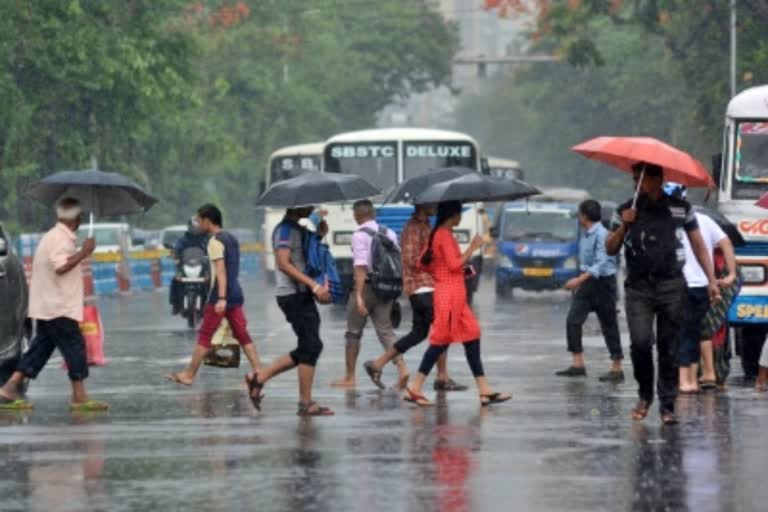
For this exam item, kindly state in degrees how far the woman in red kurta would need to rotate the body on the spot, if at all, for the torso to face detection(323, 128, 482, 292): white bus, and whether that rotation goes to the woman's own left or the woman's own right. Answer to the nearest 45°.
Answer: approximately 90° to the woman's own left

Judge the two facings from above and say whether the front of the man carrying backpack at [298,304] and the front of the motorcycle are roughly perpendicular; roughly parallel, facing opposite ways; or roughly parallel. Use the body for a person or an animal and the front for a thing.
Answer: roughly perpendicular

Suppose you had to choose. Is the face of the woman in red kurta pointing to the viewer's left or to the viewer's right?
to the viewer's right

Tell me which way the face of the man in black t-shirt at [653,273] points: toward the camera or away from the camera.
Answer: toward the camera

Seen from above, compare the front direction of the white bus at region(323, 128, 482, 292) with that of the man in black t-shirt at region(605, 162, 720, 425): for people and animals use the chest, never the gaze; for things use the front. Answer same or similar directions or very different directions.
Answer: same or similar directions

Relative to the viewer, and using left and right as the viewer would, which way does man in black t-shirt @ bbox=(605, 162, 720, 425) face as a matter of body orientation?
facing the viewer

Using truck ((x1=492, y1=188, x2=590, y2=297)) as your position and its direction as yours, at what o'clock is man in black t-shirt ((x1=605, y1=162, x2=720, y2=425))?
The man in black t-shirt is roughly at 12 o'clock from the truck.

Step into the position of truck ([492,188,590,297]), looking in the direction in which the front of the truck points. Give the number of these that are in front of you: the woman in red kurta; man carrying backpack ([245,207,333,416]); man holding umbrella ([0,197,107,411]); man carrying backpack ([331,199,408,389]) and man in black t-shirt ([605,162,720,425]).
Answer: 5

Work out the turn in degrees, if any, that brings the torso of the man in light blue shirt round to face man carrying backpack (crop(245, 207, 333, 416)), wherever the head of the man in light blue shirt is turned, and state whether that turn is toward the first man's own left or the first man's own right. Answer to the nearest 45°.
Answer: approximately 45° to the first man's own left

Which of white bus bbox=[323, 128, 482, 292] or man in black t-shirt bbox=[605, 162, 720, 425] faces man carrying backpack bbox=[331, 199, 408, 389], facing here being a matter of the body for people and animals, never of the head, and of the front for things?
the white bus

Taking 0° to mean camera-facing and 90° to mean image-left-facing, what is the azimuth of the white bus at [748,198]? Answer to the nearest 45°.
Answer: approximately 0°

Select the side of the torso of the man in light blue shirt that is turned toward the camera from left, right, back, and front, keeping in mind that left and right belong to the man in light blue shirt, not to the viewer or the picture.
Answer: left

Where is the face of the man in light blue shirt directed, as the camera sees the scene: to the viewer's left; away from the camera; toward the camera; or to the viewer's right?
to the viewer's left

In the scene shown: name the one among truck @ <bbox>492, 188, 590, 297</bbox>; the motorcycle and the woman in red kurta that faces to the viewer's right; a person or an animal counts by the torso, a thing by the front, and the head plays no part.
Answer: the woman in red kurta
